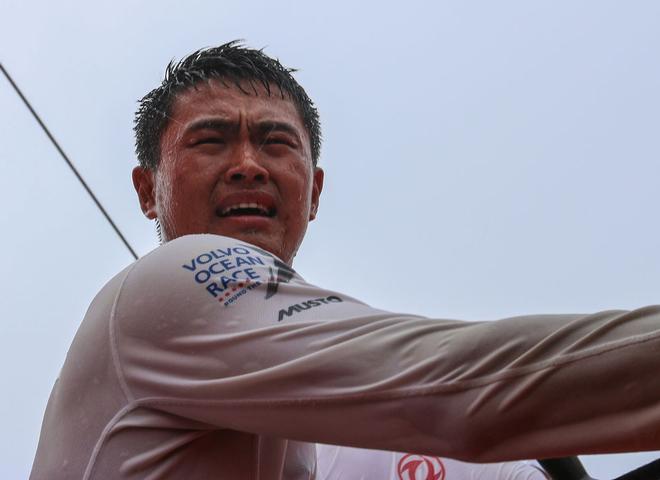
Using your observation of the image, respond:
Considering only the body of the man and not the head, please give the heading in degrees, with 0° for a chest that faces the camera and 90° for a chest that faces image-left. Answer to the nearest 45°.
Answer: approximately 270°
